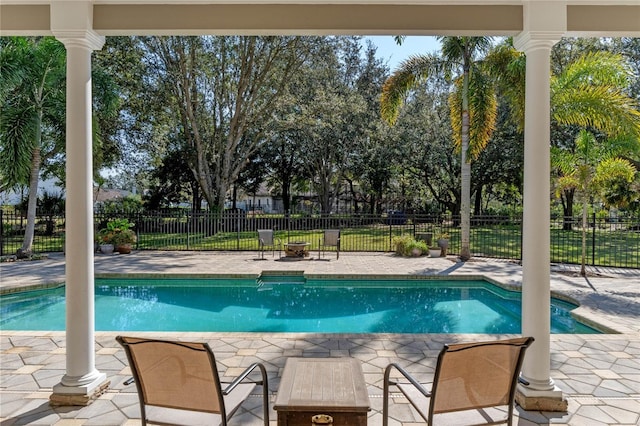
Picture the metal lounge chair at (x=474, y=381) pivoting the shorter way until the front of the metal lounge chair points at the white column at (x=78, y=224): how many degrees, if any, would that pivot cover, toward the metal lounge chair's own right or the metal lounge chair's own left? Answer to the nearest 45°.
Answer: approximately 45° to the metal lounge chair's own left

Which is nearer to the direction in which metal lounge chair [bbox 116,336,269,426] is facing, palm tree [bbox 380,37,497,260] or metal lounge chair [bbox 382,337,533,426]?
the palm tree

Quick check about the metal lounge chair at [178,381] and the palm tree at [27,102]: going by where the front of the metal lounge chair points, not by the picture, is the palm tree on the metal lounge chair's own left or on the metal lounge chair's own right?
on the metal lounge chair's own left

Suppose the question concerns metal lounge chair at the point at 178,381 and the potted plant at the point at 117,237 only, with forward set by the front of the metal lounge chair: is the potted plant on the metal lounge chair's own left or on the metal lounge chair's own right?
on the metal lounge chair's own left

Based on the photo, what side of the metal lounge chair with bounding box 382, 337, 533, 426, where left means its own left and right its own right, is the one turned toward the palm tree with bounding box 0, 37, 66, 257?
front

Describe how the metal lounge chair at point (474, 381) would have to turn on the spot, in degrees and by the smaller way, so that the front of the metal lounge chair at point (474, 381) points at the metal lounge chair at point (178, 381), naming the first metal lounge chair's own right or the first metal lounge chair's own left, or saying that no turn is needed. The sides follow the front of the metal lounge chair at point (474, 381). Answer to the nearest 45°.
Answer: approximately 45° to the first metal lounge chair's own left

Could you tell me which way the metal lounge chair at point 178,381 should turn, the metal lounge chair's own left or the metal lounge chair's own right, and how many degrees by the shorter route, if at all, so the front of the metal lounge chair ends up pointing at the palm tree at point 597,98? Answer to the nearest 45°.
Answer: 0° — it already faces it

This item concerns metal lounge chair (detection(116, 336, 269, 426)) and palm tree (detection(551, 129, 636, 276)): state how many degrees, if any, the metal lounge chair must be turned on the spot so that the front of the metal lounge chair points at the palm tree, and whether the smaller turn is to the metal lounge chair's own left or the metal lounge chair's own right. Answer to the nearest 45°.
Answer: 0° — it already faces it

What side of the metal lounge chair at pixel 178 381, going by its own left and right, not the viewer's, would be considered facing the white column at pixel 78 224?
left

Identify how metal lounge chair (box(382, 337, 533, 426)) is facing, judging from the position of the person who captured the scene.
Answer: facing away from the viewer and to the left of the viewer

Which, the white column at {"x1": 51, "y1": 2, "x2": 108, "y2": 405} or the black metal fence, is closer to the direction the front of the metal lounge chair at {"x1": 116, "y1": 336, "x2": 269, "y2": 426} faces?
the black metal fence

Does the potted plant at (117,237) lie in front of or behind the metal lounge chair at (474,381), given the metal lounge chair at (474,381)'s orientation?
in front

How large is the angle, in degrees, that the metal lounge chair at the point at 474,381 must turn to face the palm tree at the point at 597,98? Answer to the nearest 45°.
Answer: approximately 45° to its right

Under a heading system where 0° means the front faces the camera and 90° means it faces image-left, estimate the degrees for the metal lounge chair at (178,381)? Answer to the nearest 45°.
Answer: approximately 225°

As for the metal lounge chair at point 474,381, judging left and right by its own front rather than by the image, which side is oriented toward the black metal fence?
front
